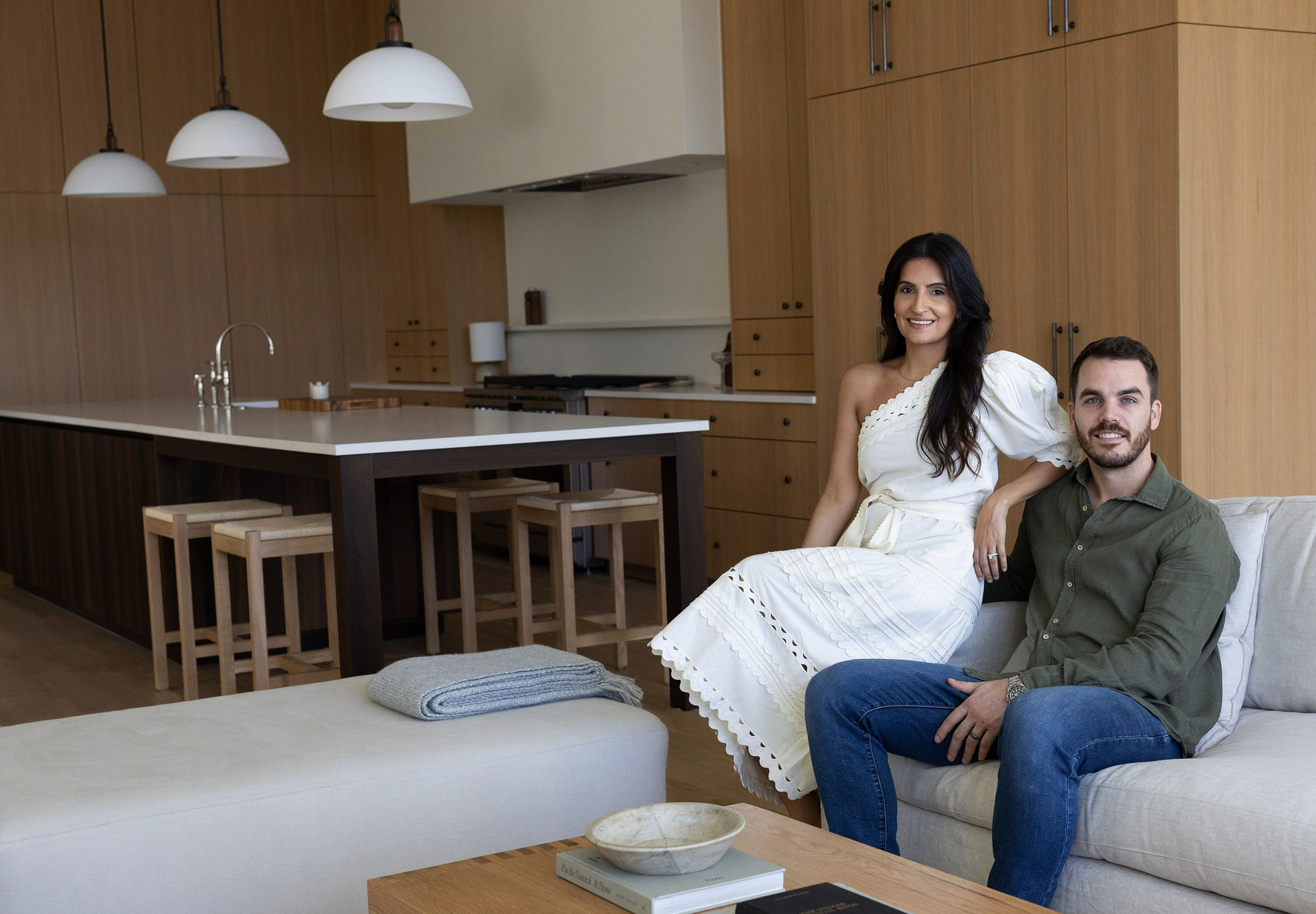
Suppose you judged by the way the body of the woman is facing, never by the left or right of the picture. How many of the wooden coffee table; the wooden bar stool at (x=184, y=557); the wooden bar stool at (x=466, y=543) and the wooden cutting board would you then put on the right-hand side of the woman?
3

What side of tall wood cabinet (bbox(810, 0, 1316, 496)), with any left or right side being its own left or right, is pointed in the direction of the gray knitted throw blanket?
front

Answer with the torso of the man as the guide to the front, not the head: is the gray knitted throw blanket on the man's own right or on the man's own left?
on the man's own right

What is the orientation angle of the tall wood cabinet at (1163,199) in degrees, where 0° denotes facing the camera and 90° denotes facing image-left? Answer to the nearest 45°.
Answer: approximately 45°

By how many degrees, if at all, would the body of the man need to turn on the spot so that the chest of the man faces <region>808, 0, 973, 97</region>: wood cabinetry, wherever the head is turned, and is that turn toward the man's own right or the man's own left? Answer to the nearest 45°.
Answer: approximately 135° to the man's own right

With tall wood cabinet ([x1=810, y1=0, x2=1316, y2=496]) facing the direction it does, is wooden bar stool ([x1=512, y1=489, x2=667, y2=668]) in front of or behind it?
in front
